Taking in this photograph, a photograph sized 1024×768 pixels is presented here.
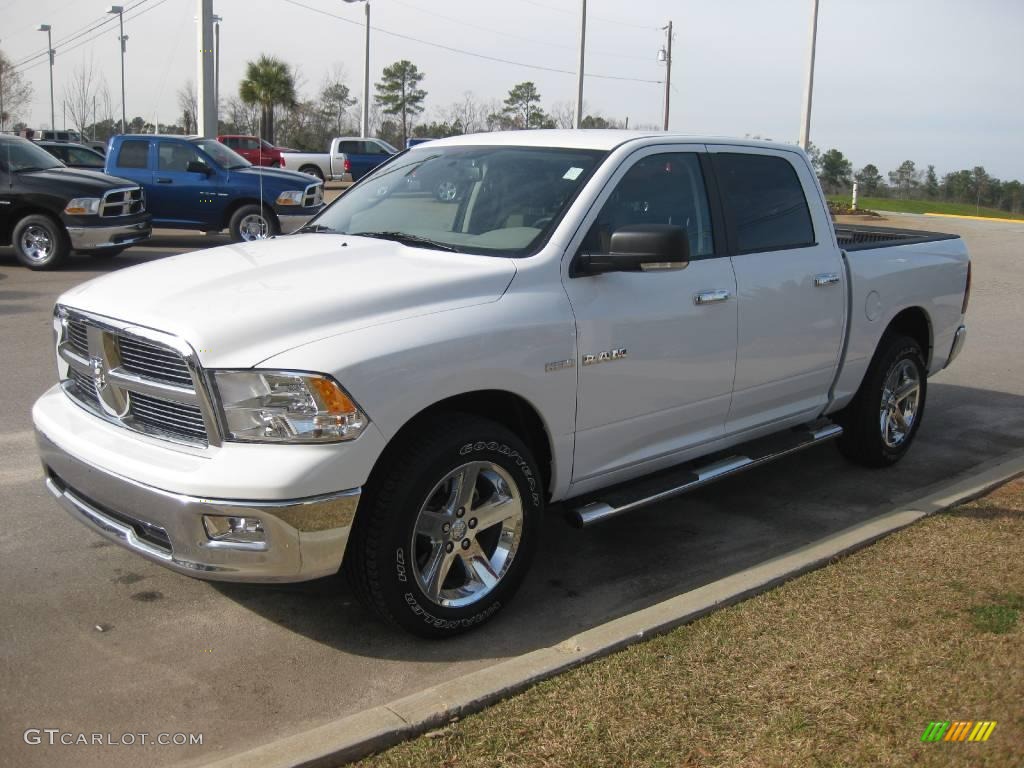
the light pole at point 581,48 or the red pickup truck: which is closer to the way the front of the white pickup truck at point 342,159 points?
the light pole

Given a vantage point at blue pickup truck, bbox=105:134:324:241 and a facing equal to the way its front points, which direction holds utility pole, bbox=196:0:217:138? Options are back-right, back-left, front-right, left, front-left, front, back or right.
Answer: back-left

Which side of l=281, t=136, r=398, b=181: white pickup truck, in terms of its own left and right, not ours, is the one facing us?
right

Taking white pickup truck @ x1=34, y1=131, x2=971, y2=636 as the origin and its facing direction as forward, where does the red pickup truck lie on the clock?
The red pickup truck is roughly at 4 o'clock from the white pickup truck.

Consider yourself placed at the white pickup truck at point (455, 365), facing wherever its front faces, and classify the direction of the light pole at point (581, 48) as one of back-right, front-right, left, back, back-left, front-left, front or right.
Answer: back-right

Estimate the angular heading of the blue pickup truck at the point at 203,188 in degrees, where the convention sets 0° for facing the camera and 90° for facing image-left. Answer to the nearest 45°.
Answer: approximately 315°

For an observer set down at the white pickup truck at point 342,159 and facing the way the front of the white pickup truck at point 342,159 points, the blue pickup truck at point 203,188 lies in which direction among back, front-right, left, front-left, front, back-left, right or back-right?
right

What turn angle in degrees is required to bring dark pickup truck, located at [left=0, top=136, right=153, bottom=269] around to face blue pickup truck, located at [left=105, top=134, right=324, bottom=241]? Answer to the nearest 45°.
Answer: approximately 90° to its left

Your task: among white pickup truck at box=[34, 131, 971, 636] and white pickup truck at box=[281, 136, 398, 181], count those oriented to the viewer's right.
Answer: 1

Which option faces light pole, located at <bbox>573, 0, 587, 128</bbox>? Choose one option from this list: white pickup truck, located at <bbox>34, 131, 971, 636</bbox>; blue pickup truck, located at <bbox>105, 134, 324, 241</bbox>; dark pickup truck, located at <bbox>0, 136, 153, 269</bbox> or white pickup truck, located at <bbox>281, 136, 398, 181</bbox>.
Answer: white pickup truck, located at <bbox>281, 136, 398, 181</bbox>

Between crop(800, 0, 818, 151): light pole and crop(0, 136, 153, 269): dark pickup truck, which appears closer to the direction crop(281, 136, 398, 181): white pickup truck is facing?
the light pole

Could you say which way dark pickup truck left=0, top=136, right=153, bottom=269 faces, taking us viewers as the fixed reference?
facing the viewer and to the right of the viewer

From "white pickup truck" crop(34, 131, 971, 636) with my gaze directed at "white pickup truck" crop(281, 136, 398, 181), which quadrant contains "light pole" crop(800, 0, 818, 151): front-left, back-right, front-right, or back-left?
front-right

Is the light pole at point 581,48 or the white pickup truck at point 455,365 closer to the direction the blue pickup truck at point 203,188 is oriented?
the white pickup truck
